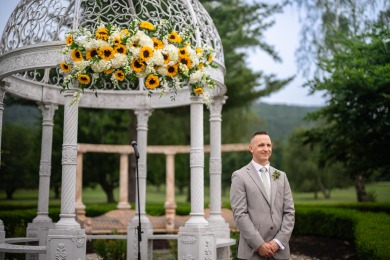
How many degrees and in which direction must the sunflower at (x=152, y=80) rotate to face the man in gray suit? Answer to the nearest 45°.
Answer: approximately 45° to its left

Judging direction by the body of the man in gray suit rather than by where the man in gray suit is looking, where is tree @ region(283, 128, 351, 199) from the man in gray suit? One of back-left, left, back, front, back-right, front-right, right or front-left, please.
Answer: back-left

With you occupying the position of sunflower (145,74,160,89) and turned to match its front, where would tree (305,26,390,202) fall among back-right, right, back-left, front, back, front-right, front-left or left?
back-left

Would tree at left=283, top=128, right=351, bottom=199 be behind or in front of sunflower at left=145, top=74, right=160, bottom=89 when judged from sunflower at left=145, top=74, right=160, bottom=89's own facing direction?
behind

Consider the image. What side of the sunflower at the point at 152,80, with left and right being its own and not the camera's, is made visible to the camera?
front

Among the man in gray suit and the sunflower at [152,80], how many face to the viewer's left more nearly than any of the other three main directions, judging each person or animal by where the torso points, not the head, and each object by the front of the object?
0

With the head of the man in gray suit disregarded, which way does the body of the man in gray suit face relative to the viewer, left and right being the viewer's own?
facing the viewer and to the right of the viewer
